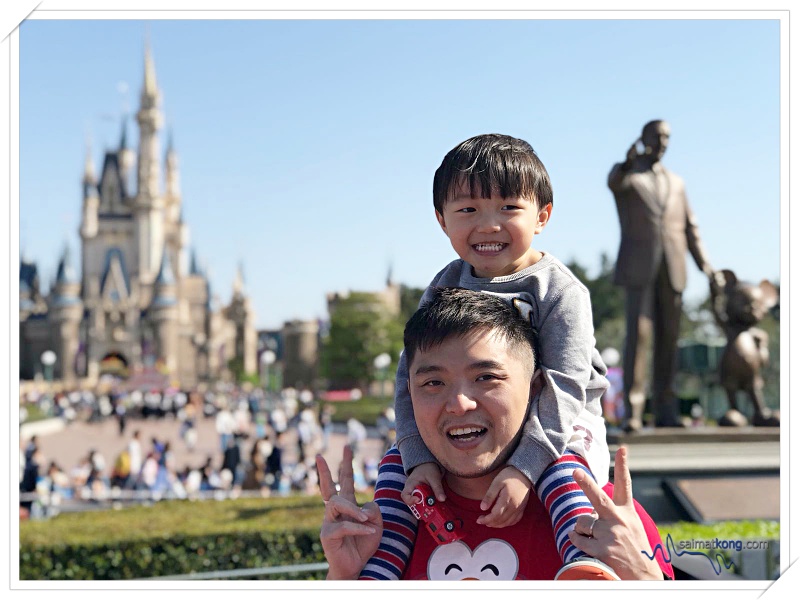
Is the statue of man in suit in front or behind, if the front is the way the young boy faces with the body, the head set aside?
behind

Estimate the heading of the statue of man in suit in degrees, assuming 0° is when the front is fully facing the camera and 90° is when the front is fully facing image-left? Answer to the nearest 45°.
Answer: approximately 0°

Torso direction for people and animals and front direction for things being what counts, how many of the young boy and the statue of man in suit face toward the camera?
2

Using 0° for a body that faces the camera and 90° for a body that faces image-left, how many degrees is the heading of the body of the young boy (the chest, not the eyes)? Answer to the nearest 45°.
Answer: approximately 0°

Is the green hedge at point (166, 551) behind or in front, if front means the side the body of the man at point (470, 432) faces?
behind
